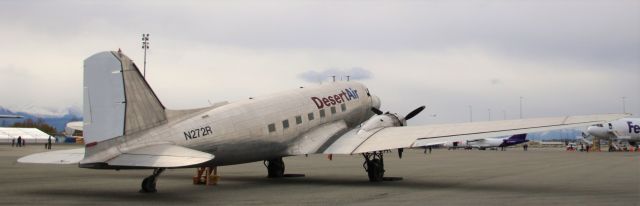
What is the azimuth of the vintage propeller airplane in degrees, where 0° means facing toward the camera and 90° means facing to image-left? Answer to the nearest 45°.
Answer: approximately 225°
